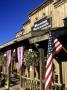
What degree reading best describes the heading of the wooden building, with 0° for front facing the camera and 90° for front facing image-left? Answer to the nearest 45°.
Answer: approximately 45°
